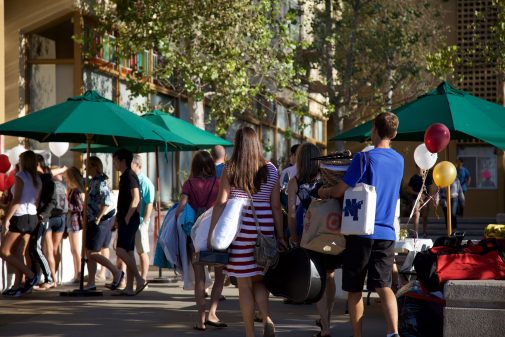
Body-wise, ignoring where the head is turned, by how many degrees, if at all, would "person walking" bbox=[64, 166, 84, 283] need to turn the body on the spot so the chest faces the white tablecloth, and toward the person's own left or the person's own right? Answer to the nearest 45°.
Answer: approximately 135° to the person's own left

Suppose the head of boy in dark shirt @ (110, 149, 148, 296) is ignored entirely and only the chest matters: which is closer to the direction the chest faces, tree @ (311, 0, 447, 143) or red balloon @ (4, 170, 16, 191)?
the red balloon

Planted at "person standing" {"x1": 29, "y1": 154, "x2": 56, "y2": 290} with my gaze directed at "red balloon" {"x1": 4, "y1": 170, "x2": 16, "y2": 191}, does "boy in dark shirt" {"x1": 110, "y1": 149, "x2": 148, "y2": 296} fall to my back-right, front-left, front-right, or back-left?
back-left

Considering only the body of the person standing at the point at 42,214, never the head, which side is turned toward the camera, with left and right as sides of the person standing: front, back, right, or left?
left

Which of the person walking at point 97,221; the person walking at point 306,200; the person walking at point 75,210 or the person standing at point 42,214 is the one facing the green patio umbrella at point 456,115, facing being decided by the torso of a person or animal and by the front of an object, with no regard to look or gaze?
the person walking at point 306,200

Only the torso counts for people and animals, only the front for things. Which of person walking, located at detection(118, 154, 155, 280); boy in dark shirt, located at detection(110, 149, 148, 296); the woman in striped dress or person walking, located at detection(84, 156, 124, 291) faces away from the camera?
the woman in striped dress

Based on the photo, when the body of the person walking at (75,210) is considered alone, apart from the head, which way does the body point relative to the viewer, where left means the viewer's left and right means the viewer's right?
facing to the left of the viewer

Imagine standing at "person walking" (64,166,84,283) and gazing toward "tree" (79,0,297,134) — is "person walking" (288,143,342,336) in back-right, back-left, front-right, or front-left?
back-right

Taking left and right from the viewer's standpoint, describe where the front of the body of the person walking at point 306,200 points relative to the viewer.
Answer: facing away from the viewer and to the right of the viewer

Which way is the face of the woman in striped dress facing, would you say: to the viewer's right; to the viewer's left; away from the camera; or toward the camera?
away from the camera

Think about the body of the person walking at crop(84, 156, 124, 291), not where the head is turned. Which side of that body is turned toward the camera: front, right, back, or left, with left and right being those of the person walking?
left

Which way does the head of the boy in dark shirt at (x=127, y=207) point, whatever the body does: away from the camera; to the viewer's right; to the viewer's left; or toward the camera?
to the viewer's left

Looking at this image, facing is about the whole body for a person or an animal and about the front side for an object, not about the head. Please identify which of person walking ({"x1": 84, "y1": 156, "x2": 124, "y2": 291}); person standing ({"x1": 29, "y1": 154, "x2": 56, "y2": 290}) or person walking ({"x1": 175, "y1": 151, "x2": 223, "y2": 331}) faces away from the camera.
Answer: person walking ({"x1": 175, "y1": 151, "x2": 223, "y2": 331})

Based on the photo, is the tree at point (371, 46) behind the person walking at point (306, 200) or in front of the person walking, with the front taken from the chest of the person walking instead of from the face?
in front

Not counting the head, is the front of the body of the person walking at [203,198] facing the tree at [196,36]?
yes

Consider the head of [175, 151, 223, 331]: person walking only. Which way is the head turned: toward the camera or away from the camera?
away from the camera

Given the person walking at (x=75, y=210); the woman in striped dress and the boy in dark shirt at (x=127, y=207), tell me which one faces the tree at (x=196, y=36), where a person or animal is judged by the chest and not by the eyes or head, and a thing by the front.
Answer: the woman in striped dress
